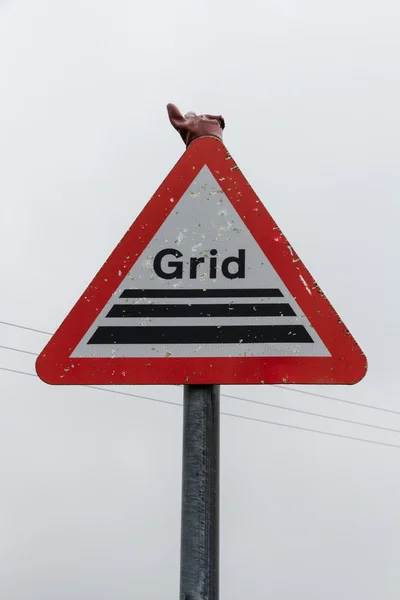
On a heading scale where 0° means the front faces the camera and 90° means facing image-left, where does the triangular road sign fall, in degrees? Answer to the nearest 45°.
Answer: approximately 0°
